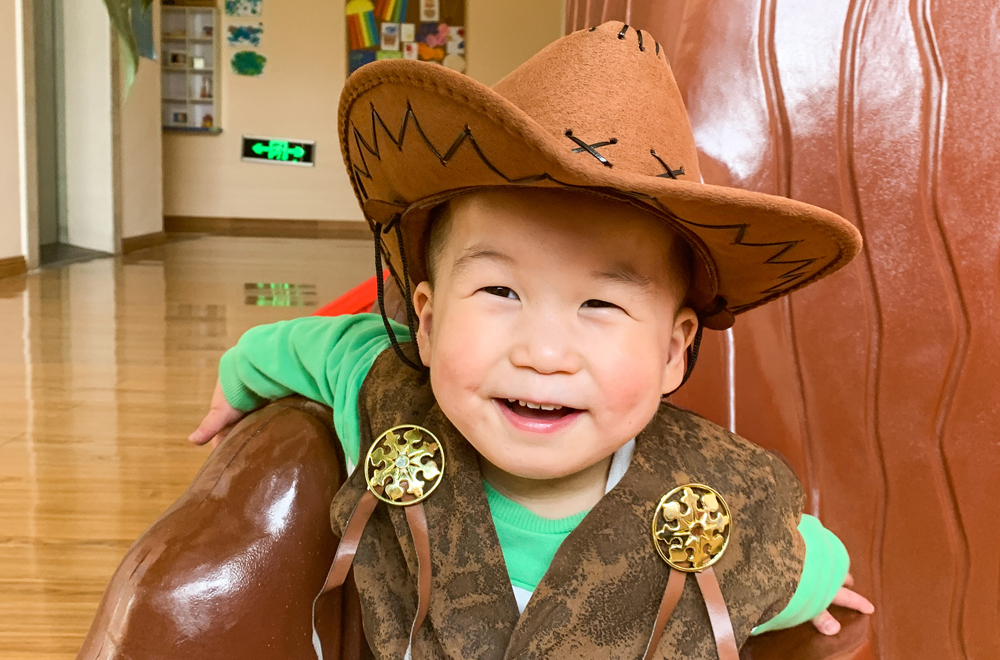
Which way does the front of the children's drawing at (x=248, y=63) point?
toward the camera

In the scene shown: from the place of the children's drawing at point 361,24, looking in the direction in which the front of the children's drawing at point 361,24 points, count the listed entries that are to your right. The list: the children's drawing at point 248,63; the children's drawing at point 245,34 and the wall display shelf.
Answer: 3

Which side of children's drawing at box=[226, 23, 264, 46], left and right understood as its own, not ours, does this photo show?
front

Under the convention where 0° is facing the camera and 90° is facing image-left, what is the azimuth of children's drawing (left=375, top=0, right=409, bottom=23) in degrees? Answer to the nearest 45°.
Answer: approximately 0°

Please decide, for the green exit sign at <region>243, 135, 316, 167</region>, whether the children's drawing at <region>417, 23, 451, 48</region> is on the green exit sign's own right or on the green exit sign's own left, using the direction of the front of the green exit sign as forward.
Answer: on the green exit sign's own left

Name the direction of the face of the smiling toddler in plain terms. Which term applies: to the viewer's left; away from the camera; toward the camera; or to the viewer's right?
toward the camera

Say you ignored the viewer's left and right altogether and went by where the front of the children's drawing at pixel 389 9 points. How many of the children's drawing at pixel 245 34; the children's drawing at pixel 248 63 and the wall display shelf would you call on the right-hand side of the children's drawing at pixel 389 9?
3

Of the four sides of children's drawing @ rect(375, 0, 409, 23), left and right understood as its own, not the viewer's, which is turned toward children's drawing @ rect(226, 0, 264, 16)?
right

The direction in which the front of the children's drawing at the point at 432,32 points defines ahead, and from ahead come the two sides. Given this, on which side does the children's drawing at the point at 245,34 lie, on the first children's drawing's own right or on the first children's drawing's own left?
on the first children's drawing's own right

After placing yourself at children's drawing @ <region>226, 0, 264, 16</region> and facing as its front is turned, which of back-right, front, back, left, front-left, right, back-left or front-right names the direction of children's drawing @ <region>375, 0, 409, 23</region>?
left

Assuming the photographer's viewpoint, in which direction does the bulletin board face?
facing the viewer

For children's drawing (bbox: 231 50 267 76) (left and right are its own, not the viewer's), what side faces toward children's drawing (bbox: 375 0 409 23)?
left

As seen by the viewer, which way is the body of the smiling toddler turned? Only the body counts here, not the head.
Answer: toward the camera

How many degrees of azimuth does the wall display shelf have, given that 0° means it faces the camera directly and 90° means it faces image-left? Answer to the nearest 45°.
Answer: approximately 0°

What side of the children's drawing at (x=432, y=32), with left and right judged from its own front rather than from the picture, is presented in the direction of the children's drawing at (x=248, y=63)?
right

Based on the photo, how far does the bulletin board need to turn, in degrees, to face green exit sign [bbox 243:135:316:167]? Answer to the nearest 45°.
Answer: approximately 90° to its right
